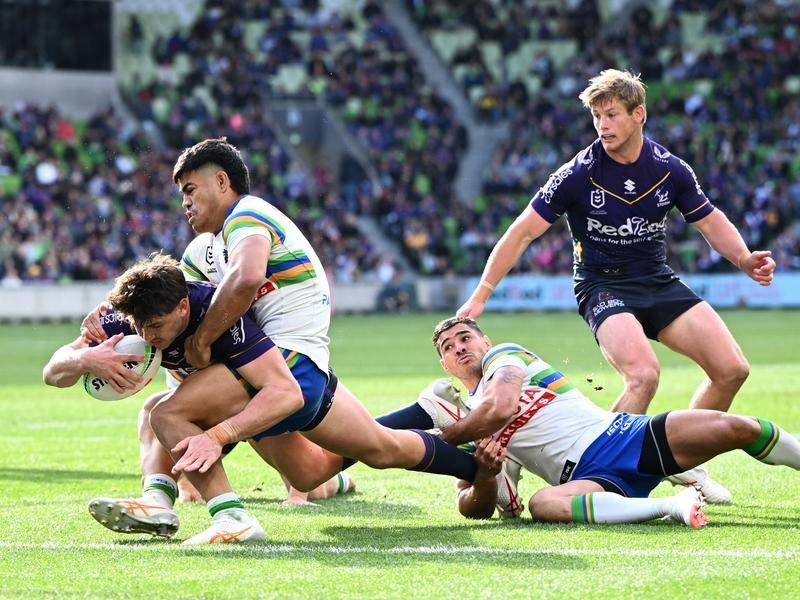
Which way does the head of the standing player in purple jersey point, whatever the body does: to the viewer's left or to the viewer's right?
to the viewer's left

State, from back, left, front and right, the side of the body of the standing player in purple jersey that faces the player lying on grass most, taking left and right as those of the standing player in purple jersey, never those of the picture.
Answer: front

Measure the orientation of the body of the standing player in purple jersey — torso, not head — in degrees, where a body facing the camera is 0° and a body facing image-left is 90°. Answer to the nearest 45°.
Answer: approximately 0°
